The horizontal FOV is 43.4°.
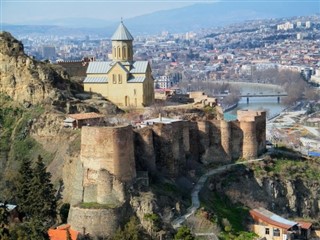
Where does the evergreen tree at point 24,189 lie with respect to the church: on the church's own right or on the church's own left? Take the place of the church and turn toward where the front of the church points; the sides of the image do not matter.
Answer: on the church's own right

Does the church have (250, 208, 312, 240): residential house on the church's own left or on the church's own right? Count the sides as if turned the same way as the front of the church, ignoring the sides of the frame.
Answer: on the church's own left

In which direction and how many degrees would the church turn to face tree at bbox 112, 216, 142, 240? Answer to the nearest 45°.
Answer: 0° — it already faces it

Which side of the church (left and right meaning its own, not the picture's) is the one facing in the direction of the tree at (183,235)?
front

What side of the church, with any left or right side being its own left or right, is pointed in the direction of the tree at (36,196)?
front
